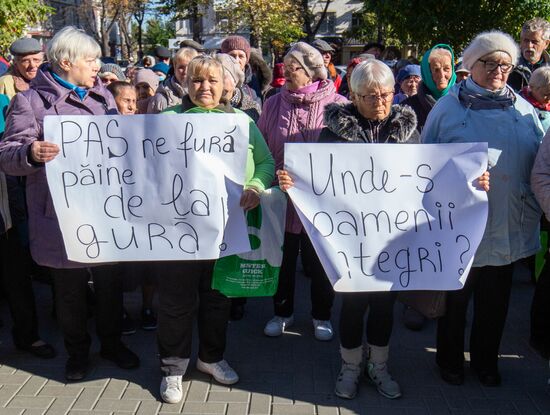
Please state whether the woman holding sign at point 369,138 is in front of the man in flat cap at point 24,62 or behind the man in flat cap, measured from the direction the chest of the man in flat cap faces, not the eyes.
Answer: in front

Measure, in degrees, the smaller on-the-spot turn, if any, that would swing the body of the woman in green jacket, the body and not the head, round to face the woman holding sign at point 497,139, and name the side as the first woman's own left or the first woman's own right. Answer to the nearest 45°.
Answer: approximately 90° to the first woman's own left

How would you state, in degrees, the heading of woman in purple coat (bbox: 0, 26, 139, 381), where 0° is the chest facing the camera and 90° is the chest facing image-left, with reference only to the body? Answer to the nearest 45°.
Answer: approximately 315°

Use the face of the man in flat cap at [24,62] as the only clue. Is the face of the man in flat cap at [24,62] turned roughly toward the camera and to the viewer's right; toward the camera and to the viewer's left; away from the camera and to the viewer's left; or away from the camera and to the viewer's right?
toward the camera and to the viewer's right

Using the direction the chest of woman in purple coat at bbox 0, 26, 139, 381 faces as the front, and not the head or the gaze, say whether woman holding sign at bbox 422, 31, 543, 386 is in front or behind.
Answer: in front

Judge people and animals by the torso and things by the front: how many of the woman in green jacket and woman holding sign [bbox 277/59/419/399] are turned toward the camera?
2

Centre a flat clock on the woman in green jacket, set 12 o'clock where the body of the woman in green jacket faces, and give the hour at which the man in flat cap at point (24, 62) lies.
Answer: The man in flat cap is roughly at 5 o'clock from the woman in green jacket.

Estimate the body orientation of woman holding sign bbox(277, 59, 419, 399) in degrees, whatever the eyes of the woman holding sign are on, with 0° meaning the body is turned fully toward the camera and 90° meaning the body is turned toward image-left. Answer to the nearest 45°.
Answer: approximately 0°

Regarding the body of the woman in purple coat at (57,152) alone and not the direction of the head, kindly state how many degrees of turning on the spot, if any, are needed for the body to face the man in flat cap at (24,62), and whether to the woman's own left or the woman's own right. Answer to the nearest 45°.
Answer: approximately 135° to the woman's own left

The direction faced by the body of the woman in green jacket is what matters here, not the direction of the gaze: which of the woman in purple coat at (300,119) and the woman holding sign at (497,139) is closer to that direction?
the woman holding sign

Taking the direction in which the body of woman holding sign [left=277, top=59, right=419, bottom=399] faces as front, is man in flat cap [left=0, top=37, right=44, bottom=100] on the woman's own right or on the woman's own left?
on the woman's own right
